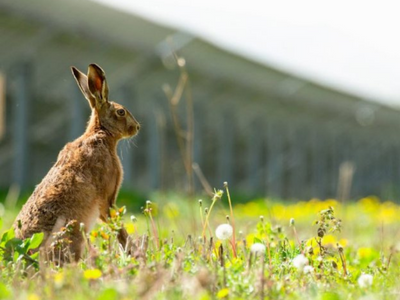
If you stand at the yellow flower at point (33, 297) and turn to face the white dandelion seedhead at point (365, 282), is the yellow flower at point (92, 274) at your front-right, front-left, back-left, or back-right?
front-left

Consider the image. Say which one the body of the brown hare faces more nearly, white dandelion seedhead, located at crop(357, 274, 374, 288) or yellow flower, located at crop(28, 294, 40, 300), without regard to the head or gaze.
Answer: the white dandelion seedhead

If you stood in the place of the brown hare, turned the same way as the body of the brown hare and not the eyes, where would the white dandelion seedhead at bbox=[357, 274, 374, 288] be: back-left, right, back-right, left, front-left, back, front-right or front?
front-right

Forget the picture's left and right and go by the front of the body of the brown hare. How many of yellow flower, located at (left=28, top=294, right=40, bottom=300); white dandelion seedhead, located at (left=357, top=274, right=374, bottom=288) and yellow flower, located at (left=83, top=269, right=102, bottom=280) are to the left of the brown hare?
0

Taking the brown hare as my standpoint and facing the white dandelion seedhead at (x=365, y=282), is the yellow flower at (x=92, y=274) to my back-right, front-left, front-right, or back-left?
front-right

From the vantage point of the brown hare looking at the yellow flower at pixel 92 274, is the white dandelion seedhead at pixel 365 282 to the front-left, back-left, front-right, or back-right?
front-left

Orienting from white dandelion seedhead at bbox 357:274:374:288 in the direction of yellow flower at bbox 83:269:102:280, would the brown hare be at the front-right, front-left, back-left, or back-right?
front-right

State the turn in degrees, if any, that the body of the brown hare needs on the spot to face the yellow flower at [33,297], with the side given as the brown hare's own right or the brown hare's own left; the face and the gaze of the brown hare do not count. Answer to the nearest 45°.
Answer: approximately 90° to the brown hare's own right

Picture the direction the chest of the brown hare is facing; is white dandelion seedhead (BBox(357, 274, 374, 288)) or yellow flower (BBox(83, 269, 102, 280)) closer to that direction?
the white dandelion seedhead

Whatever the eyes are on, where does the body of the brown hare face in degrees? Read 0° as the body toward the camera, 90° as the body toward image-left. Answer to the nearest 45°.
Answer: approximately 270°

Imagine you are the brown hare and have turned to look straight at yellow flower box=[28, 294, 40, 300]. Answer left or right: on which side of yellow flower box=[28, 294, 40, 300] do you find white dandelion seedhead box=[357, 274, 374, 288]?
left

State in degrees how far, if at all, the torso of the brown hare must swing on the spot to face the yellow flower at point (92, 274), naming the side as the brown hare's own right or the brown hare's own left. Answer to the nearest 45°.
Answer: approximately 90° to the brown hare's own right
